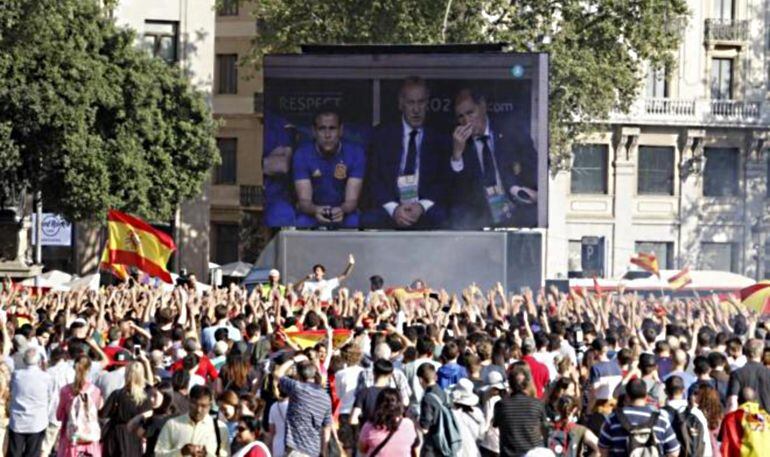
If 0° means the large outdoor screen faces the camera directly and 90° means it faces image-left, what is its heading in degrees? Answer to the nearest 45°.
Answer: approximately 0°

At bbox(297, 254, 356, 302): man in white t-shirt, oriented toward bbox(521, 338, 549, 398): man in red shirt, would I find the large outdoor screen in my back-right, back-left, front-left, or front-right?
back-left

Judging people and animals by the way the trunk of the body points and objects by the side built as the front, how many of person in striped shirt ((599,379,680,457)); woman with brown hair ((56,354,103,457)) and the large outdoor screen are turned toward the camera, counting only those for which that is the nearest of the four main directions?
1

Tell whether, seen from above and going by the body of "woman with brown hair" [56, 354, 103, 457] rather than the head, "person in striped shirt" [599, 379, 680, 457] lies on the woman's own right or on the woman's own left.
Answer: on the woman's own right

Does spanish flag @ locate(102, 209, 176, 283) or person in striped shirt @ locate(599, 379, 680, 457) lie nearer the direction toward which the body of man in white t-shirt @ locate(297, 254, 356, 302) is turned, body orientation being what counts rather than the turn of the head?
the person in striped shirt

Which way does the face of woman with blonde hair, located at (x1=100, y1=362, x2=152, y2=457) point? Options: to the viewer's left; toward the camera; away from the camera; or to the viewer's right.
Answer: away from the camera

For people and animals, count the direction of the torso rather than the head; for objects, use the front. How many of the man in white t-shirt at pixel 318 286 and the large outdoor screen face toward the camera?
2

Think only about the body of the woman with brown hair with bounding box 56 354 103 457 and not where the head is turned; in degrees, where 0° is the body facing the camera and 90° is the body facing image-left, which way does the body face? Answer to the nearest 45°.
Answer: approximately 180°

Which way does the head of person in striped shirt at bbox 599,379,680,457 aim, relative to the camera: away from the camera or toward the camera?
away from the camera

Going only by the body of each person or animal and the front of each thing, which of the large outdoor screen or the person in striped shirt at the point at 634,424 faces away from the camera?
the person in striped shirt

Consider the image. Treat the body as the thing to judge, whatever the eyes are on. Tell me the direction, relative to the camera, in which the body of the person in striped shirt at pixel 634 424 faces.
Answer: away from the camera
